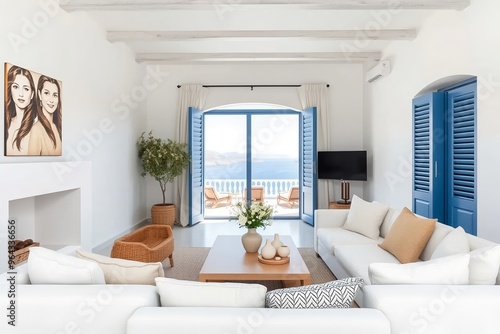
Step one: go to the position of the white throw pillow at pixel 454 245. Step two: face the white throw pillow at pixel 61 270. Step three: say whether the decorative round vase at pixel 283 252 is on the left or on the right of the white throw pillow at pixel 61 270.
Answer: right

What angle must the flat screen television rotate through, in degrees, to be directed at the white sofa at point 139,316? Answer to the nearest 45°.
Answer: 0° — it already faces it

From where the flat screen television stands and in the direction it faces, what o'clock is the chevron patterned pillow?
The chevron patterned pillow is roughly at 12 o'clock from the flat screen television.

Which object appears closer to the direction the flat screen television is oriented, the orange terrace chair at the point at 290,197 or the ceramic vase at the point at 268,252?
the ceramic vase

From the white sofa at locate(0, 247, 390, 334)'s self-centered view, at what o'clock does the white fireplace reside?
The white fireplace is roughly at 11 o'clock from the white sofa.

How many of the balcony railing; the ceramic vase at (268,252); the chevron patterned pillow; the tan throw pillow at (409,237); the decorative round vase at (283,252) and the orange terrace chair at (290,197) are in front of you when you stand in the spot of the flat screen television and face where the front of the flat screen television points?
4

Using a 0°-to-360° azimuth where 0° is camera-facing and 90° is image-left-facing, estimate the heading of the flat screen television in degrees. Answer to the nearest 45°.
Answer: approximately 0°

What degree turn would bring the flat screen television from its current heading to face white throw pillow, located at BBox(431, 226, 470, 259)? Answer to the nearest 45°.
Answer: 0° — it already faces it

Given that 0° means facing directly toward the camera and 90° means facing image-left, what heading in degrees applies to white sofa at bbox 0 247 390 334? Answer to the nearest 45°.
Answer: approximately 180°

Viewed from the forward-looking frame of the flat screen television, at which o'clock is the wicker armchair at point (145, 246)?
The wicker armchair is roughly at 1 o'clock from the flat screen television.

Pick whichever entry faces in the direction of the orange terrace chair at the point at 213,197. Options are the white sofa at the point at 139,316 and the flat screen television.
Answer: the white sofa

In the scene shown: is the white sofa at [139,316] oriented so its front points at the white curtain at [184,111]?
yes

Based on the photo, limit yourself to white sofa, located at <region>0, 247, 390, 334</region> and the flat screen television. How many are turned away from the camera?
1

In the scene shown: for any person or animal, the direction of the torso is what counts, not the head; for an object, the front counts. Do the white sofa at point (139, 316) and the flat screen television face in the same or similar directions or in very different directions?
very different directions

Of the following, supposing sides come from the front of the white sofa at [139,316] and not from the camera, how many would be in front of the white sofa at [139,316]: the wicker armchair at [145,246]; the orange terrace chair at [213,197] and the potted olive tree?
3
